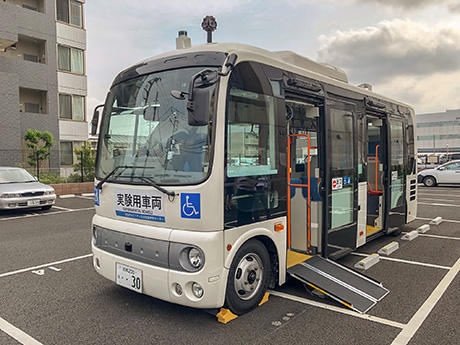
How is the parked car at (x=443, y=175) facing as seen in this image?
to the viewer's left

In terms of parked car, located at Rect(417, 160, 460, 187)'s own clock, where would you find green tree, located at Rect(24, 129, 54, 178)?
The green tree is roughly at 11 o'clock from the parked car.

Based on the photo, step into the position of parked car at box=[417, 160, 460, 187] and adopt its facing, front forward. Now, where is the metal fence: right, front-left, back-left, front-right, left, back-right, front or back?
front-left

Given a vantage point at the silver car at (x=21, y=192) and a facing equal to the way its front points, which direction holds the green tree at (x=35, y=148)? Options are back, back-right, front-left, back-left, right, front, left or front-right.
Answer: back-left

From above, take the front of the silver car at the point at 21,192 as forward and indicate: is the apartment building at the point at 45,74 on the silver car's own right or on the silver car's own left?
on the silver car's own left

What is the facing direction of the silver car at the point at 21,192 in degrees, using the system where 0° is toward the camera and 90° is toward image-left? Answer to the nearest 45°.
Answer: approximately 315°

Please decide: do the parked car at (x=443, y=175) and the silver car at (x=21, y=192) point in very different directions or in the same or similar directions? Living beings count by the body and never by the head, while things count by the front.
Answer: very different directions

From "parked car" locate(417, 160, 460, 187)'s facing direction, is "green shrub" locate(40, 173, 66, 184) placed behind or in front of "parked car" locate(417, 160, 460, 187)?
in front

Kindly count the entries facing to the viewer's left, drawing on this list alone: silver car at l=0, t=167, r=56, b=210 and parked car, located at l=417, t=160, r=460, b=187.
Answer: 1

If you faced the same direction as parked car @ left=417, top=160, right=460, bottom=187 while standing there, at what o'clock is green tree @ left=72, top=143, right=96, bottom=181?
The green tree is roughly at 11 o'clock from the parked car.

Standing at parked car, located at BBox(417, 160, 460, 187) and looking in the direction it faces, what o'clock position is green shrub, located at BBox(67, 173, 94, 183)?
The green shrub is roughly at 11 o'clock from the parked car.
